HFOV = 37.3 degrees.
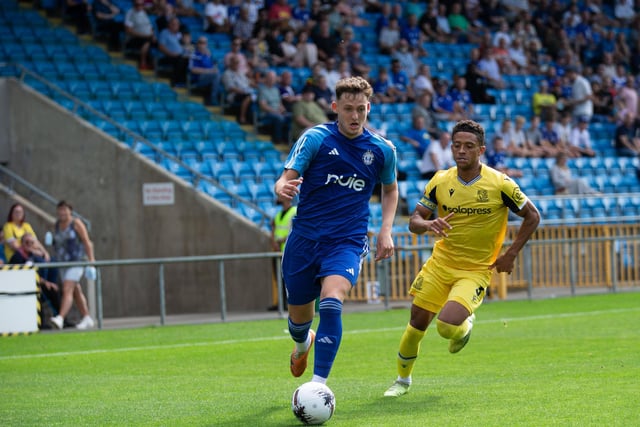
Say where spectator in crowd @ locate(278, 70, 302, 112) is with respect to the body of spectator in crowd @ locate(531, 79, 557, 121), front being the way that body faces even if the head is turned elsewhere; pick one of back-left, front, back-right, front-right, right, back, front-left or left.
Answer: front-right

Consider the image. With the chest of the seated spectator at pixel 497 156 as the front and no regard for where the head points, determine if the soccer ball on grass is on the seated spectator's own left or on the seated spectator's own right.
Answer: on the seated spectator's own right

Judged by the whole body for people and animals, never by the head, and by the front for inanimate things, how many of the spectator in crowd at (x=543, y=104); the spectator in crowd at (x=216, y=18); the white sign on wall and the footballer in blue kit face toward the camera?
4

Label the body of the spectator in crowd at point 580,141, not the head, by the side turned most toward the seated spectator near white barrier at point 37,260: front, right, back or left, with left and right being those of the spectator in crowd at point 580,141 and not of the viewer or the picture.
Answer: right

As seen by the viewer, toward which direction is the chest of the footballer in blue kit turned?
toward the camera

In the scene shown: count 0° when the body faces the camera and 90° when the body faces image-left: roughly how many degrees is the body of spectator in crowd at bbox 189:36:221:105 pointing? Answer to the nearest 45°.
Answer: approximately 315°

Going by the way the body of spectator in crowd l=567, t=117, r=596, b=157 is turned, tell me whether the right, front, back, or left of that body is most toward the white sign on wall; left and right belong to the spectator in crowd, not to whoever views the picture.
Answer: right

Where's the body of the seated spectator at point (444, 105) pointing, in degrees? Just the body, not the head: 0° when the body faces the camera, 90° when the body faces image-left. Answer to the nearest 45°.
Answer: approximately 315°

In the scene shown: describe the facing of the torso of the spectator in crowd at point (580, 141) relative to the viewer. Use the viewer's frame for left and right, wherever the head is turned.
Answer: facing the viewer and to the right of the viewer

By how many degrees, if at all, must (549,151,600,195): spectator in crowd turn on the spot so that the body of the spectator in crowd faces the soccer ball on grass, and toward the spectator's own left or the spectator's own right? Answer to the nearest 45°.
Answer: approximately 45° to the spectator's own right

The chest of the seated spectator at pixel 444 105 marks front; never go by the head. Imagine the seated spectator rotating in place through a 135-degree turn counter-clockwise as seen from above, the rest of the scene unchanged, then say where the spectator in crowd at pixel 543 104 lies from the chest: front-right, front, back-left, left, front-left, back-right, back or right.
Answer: front-right

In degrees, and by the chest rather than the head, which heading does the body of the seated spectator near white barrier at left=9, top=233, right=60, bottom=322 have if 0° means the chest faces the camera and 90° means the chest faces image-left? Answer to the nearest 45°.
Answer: approximately 315°

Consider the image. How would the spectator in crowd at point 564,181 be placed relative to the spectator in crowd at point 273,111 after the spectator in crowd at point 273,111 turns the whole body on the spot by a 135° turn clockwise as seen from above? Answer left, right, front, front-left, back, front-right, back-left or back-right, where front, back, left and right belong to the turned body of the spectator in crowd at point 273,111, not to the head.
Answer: back

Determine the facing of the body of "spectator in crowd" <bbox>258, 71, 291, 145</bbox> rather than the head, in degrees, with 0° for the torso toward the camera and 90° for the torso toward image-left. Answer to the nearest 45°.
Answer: approximately 315°

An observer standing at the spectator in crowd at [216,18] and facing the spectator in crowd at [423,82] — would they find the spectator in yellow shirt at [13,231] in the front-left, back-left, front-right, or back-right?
back-right

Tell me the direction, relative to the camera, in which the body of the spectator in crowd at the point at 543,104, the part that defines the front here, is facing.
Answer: toward the camera

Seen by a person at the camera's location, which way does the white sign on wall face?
facing the viewer

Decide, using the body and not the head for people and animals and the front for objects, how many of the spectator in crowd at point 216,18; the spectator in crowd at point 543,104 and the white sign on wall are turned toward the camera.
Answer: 3
